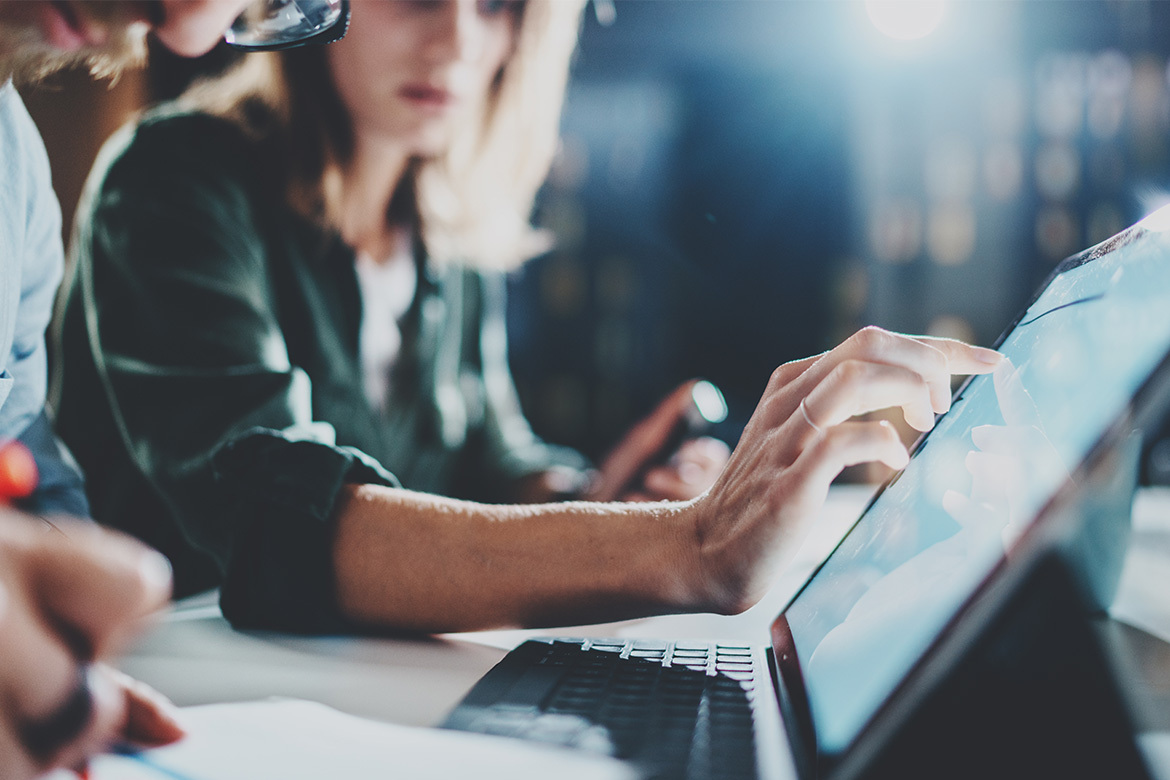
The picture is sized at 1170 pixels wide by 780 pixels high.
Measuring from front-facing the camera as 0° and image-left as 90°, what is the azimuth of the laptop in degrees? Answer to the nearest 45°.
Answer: approximately 90°
